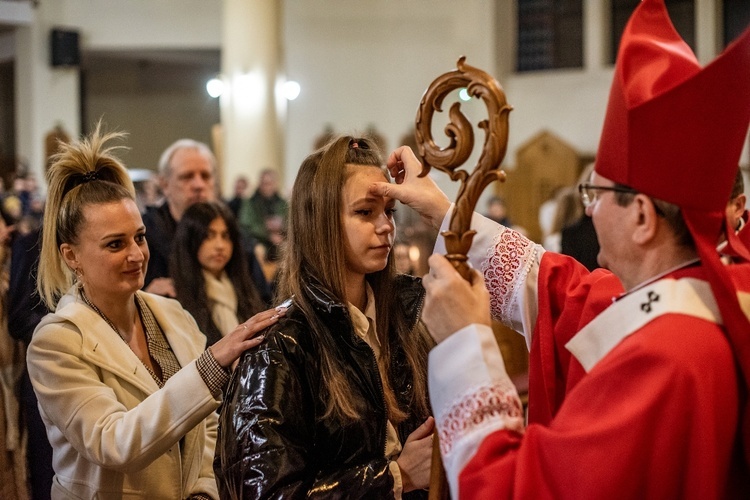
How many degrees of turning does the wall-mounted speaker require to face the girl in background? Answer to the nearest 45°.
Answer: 0° — it already faces them

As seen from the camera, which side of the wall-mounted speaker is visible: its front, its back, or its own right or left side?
front

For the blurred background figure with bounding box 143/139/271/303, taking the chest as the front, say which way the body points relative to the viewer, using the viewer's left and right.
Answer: facing the viewer and to the right of the viewer

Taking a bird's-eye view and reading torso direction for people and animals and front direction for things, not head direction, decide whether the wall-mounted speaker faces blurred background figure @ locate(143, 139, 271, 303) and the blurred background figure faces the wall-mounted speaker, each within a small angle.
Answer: no

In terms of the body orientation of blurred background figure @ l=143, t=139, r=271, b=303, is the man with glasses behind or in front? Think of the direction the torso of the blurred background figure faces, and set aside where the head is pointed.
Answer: in front

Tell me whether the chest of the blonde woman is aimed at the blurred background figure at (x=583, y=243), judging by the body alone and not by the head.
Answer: no

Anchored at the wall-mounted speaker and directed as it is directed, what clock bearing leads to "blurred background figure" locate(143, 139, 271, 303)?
The blurred background figure is roughly at 12 o'clock from the wall-mounted speaker.

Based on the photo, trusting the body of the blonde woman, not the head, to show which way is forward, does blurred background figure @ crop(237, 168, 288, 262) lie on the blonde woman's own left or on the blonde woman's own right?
on the blonde woman's own left

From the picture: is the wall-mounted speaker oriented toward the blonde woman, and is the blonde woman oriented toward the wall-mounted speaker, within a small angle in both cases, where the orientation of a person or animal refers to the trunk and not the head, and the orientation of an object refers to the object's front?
no

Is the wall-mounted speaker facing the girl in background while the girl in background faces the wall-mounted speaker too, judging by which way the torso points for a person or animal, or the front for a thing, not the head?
no

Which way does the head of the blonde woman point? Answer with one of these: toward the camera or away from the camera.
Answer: toward the camera

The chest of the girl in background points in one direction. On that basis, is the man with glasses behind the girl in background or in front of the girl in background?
in front

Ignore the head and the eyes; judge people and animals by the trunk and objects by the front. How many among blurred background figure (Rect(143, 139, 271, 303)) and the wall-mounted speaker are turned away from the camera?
0

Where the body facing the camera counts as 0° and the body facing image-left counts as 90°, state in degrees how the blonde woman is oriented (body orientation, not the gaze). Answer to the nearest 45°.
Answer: approximately 315°

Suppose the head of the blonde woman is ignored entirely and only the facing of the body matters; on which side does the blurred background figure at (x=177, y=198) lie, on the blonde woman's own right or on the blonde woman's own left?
on the blonde woman's own left

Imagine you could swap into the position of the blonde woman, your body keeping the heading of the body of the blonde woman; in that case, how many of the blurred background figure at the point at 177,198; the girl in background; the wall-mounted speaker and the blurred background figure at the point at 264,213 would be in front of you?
0

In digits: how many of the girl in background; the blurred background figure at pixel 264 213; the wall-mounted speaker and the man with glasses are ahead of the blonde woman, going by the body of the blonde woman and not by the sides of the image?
1

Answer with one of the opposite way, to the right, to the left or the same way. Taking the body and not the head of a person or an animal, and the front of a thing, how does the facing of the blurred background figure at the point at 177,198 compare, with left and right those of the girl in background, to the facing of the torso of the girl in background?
the same way

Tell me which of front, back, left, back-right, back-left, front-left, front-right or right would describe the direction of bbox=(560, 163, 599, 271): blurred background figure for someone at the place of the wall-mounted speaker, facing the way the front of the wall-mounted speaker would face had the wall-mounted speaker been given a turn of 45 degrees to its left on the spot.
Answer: front-right

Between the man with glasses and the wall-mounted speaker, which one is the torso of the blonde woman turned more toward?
the man with glasses

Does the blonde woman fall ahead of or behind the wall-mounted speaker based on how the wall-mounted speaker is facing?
ahead

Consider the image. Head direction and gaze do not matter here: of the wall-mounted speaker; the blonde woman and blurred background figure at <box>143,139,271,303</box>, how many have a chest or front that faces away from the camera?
0
